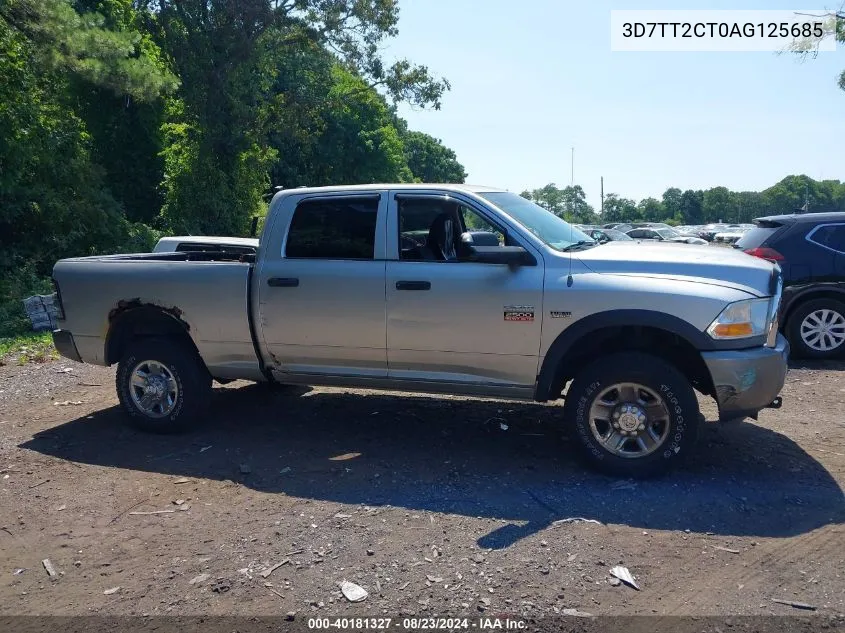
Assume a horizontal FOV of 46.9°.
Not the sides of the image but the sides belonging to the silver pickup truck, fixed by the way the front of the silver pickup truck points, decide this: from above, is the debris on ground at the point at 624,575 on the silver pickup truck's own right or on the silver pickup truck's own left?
on the silver pickup truck's own right

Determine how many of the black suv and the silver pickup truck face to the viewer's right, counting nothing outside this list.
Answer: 2

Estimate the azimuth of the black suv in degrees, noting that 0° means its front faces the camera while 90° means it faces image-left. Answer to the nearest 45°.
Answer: approximately 270°

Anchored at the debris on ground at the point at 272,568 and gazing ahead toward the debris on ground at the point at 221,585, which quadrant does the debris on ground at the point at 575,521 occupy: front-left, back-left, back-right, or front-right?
back-left

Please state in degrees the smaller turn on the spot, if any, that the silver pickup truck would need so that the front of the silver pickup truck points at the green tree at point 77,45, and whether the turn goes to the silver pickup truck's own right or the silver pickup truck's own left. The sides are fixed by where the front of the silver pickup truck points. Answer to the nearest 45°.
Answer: approximately 135° to the silver pickup truck's own left

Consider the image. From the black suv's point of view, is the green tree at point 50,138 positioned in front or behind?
behind

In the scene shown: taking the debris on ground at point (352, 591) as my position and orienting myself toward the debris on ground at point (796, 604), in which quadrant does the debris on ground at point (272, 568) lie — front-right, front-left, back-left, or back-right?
back-left

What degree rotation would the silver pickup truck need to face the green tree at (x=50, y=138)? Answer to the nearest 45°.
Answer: approximately 135° to its left

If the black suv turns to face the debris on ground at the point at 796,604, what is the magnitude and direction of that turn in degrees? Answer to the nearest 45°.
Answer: approximately 90° to its right

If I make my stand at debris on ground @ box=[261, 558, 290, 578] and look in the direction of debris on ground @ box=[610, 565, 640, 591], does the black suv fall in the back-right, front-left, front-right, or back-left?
front-left

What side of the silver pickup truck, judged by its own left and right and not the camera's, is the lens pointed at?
right

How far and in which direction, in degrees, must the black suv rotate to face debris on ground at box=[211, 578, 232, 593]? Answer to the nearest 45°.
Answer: approximately 90° to its right

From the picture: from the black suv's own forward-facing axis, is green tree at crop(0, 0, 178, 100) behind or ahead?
behind

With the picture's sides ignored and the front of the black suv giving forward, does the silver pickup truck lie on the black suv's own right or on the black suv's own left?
on the black suv's own right

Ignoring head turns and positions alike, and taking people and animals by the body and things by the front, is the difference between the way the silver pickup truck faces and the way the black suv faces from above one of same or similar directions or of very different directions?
same or similar directions

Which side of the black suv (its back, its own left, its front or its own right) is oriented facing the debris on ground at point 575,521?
right
